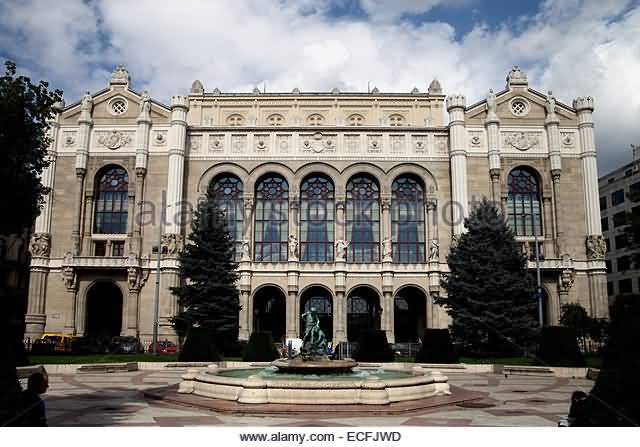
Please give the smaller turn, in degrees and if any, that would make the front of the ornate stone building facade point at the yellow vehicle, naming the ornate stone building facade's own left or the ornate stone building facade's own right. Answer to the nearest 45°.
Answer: approximately 90° to the ornate stone building facade's own right

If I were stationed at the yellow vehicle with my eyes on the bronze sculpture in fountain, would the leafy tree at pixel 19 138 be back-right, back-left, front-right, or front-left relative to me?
front-right

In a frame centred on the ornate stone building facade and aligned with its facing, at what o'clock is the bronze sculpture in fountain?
The bronze sculpture in fountain is roughly at 12 o'clock from the ornate stone building facade.

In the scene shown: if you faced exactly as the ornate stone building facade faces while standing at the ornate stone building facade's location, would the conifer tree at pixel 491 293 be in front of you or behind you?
in front

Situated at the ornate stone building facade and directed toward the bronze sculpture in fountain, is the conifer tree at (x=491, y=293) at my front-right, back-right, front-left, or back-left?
front-left

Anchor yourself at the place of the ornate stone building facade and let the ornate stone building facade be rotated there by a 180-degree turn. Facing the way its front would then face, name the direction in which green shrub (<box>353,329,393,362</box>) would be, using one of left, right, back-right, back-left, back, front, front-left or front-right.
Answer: back

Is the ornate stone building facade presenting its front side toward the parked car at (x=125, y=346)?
no

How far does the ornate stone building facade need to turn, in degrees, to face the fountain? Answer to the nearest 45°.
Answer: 0° — it already faces it

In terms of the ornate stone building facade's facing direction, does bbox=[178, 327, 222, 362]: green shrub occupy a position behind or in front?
in front

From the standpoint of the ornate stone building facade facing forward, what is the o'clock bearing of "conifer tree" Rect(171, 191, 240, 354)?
The conifer tree is roughly at 1 o'clock from the ornate stone building facade.

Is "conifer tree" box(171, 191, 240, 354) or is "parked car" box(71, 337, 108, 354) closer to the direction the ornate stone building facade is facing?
the conifer tree

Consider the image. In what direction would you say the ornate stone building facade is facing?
toward the camera

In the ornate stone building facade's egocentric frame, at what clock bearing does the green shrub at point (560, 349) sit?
The green shrub is roughly at 11 o'clock from the ornate stone building facade.

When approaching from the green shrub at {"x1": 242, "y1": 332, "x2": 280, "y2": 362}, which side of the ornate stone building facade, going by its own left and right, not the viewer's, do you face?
front
